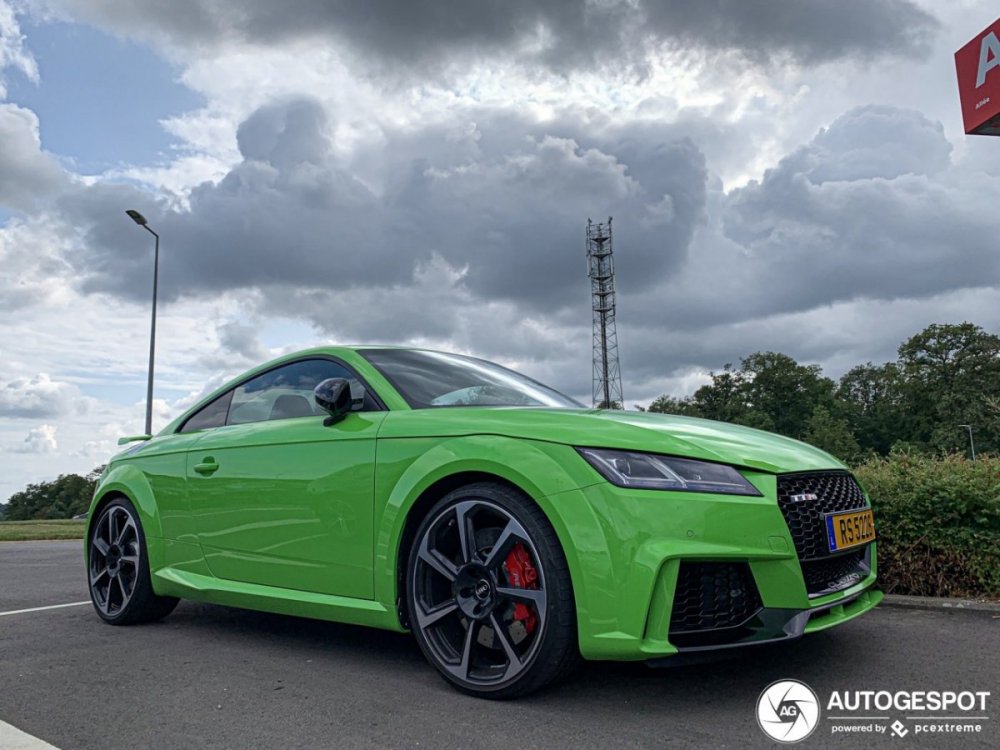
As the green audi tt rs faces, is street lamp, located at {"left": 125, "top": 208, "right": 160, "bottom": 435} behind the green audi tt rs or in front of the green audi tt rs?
behind

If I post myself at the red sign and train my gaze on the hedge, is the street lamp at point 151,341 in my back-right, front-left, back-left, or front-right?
front-right

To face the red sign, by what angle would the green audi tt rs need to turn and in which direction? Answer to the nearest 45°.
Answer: approximately 90° to its left

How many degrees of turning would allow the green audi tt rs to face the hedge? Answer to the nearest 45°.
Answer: approximately 90° to its left

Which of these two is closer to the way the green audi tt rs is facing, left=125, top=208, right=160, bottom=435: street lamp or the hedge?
the hedge

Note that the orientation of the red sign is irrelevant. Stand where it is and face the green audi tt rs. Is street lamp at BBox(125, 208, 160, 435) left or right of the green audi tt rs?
right
